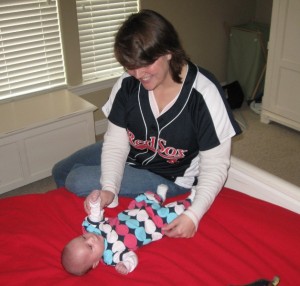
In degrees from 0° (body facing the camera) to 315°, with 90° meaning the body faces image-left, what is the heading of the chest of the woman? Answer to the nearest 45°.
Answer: approximately 45°

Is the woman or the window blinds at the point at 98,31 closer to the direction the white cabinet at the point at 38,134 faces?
the woman

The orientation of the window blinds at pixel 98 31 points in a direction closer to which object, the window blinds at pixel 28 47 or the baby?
the baby

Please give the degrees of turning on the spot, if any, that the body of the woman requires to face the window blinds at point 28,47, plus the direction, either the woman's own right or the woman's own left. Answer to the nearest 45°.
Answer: approximately 90° to the woman's own right

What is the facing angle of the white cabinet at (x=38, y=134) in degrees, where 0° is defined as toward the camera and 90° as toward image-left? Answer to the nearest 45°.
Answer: approximately 315°

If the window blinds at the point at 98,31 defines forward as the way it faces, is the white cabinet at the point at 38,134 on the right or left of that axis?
on its right
